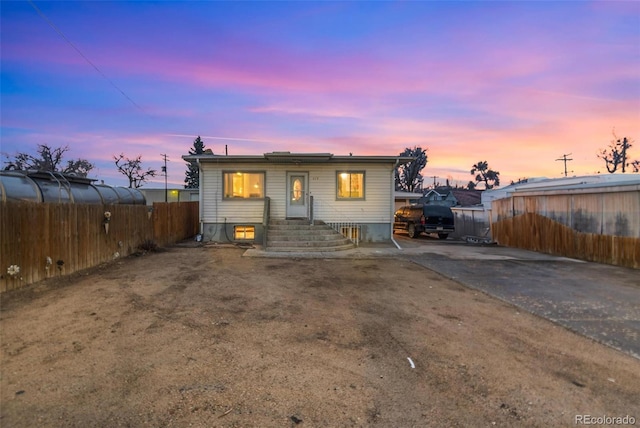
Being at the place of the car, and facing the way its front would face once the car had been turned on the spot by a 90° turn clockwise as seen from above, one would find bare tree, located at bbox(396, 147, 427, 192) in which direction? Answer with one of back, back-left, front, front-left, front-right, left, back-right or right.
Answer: front-left

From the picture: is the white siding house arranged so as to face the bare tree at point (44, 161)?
no

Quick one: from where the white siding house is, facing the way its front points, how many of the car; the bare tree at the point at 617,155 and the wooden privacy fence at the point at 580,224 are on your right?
0

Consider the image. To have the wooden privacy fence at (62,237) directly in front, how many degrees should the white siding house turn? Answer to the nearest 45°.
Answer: approximately 45° to its right

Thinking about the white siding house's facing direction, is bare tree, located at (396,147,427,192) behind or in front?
behind

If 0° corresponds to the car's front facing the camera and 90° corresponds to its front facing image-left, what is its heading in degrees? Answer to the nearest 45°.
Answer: approximately 135°

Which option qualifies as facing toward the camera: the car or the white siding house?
the white siding house

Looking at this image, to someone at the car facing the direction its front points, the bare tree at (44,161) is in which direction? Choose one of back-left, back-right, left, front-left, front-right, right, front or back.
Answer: front-left

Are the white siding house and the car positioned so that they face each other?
no

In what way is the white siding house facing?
toward the camera

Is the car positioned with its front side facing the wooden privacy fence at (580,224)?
no

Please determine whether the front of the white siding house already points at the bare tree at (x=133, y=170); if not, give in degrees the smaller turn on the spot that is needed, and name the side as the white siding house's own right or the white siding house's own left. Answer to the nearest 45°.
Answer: approximately 135° to the white siding house's own right

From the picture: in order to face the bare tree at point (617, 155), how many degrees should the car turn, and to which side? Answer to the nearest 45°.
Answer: approximately 90° to its right

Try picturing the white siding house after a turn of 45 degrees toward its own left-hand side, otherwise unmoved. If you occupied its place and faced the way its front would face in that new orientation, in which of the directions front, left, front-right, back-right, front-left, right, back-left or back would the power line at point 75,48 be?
right

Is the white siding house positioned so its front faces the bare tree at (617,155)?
no
